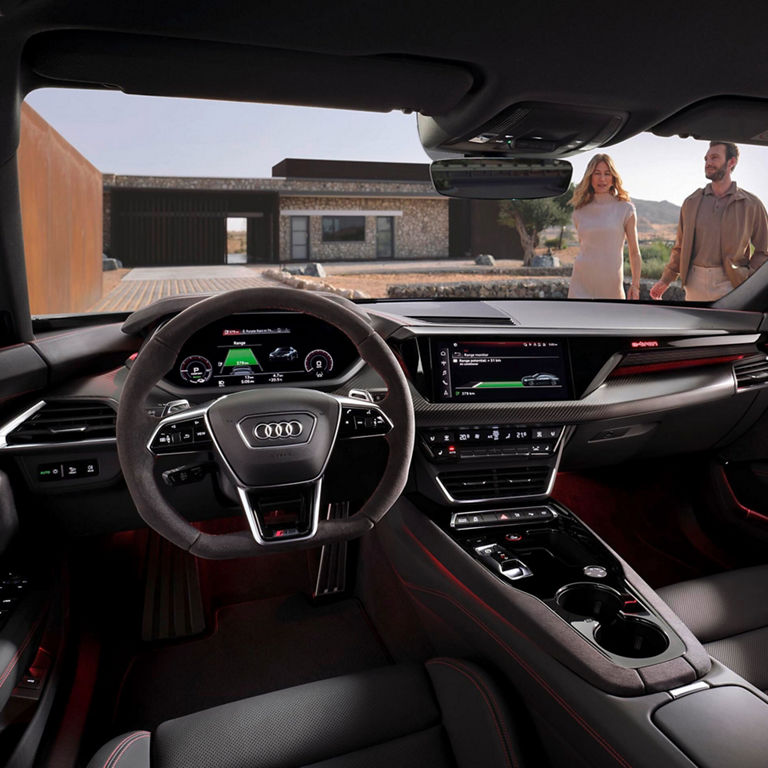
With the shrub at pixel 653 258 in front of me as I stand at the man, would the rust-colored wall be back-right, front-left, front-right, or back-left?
front-left

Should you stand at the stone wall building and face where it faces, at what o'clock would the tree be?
The tree is roughly at 10 o'clock from the stone wall building.

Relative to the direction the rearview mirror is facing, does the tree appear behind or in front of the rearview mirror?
behind

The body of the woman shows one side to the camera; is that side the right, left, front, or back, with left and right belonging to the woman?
front

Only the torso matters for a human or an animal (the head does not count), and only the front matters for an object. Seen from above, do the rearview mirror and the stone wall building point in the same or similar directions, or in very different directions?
same or similar directions

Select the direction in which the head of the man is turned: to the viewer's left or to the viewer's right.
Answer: to the viewer's left

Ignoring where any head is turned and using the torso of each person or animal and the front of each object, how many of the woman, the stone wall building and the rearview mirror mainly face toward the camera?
3

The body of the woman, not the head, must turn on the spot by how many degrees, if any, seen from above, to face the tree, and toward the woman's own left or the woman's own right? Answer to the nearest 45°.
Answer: approximately 135° to the woman's own right

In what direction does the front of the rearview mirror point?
toward the camera

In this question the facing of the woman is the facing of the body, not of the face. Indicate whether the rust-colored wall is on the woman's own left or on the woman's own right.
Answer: on the woman's own right

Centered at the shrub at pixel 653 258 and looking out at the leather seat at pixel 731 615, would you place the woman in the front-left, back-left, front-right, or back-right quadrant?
front-right
